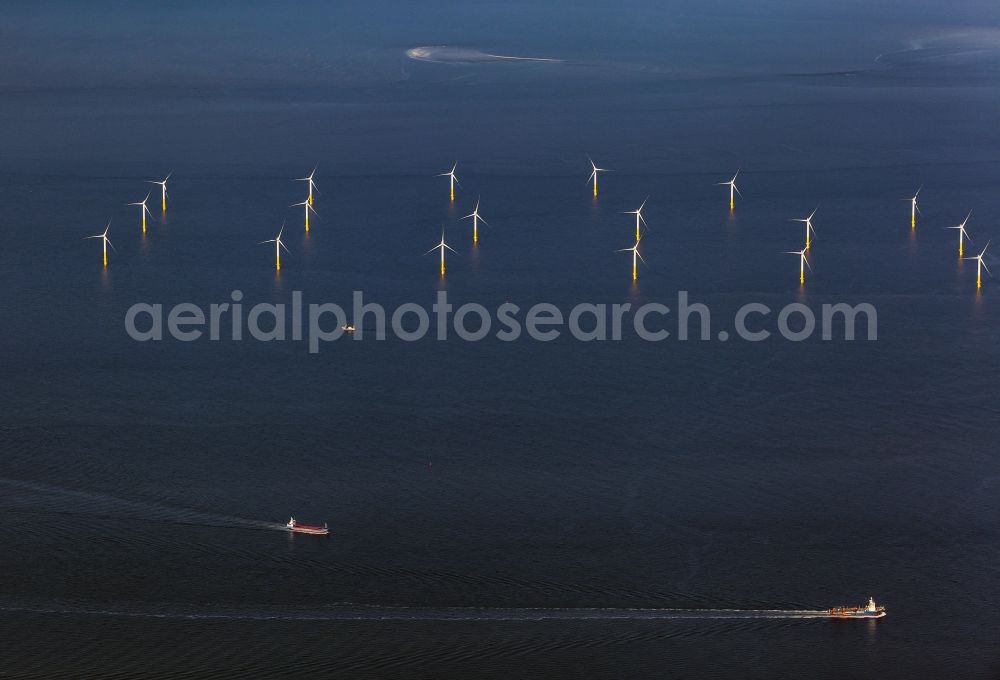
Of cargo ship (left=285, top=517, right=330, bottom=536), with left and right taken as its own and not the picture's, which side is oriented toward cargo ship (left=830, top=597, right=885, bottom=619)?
front

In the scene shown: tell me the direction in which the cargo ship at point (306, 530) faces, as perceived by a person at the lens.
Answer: facing to the right of the viewer
